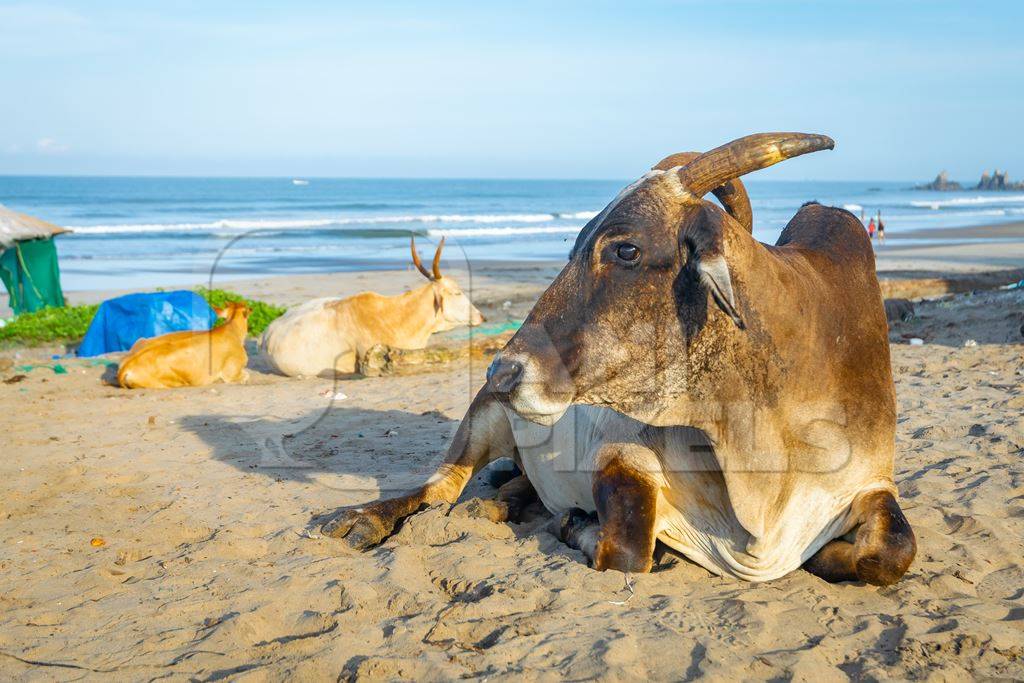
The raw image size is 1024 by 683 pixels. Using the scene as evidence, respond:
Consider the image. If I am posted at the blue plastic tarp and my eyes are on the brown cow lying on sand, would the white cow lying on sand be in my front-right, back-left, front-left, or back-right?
front-left
